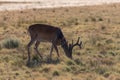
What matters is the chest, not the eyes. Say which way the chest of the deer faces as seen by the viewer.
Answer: to the viewer's right

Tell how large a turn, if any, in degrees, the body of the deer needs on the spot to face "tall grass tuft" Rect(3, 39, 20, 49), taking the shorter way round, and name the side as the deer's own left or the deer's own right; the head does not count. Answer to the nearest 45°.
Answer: approximately 135° to the deer's own left
